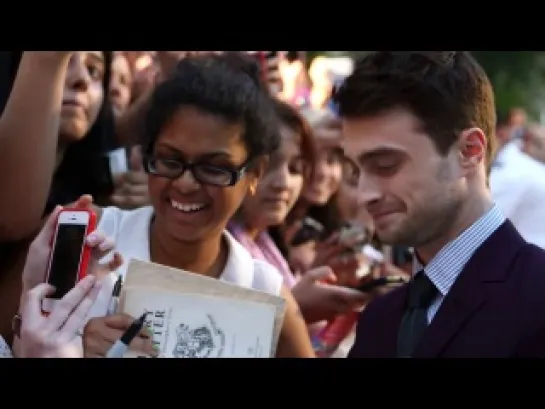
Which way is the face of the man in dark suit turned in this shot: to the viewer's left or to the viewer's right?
to the viewer's left

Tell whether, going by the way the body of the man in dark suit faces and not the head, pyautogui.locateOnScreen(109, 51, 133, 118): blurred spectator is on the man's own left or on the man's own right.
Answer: on the man's own right

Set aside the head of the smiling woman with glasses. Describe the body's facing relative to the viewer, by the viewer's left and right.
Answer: facing the viewer

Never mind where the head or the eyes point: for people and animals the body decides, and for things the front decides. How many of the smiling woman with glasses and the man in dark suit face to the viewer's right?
0

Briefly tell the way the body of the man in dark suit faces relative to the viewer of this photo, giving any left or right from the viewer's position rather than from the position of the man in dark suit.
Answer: facing the viewer and to the left of the viewer
